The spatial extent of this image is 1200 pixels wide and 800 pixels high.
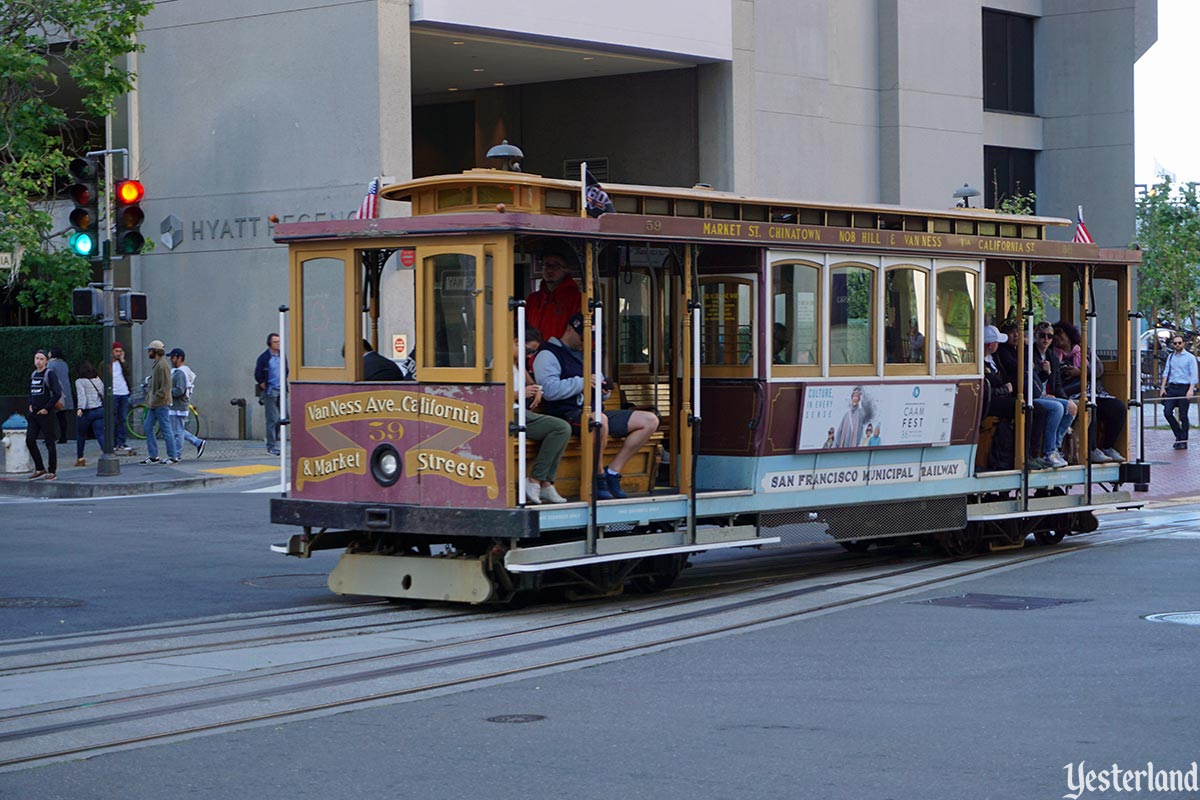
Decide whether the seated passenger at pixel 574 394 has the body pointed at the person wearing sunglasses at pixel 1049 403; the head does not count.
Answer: no

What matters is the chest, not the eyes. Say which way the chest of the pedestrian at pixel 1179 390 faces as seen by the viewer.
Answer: toward the camera

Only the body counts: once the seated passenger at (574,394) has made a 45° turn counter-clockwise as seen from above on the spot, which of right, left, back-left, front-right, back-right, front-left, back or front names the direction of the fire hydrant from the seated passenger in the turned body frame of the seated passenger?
back-left

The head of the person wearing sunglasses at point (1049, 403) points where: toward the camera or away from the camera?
toward the camera

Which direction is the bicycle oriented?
to the viewer's left

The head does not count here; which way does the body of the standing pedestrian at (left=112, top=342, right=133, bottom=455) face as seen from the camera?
toward the camera

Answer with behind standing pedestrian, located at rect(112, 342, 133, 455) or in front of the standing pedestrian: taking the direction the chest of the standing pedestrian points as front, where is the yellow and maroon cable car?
in front

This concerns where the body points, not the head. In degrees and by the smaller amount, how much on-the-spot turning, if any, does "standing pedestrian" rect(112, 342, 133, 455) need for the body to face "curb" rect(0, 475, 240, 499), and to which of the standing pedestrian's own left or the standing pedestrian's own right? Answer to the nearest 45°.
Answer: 0° — they already face it
